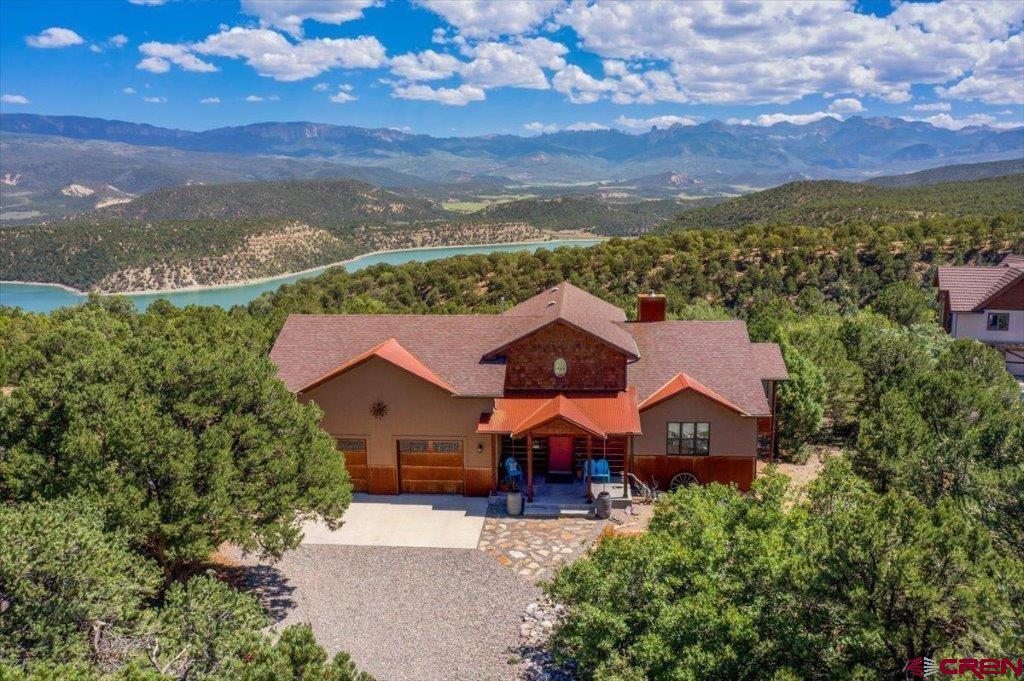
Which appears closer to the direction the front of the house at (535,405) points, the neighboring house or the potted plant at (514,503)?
the potted plant

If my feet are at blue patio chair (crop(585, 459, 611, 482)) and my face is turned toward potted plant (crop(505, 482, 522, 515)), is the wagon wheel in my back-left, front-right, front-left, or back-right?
back-left

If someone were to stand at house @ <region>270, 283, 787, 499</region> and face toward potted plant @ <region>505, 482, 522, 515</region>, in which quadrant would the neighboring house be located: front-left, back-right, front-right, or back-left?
back-left

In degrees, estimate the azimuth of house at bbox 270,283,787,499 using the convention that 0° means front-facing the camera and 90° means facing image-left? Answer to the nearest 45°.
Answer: approximately 0°

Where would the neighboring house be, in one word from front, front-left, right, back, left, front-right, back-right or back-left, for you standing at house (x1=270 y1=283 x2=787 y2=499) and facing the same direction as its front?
back-left

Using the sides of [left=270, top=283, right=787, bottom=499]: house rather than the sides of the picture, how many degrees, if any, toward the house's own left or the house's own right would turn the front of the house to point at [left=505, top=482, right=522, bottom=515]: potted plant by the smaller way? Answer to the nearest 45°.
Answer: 0° — it already faces it
